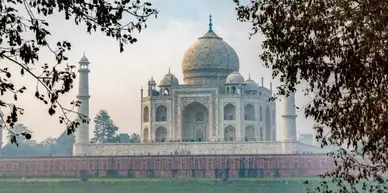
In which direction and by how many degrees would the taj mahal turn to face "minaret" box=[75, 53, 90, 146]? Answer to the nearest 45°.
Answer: approximately 90° to its right

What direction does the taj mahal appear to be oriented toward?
toward the camera

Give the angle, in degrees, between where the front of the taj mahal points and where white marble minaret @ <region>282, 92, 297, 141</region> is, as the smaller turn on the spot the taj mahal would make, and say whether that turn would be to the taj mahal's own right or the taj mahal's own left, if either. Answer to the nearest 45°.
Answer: approximately 90° to the taj mahal's own left
